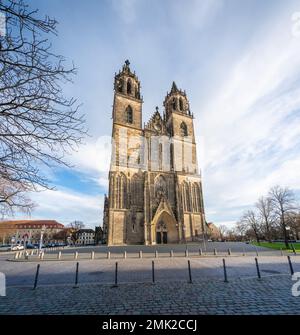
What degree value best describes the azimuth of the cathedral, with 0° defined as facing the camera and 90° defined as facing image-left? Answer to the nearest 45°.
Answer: approximately 0°
